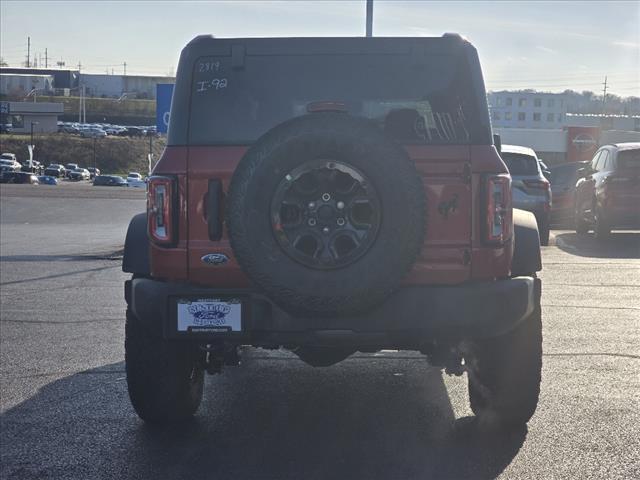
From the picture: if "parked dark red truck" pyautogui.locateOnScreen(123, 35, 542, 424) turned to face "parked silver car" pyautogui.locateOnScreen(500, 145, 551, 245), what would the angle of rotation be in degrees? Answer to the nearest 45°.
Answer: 0° — it already faces it

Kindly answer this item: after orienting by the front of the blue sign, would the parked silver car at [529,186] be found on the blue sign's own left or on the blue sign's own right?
on the blue sign's own left

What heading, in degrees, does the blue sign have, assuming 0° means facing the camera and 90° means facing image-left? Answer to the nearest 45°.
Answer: approximately 0°

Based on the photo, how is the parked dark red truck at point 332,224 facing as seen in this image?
away from the camera

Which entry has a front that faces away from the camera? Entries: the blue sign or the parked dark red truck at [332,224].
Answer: the parked dark red truck

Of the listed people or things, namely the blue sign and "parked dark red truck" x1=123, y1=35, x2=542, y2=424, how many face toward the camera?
1

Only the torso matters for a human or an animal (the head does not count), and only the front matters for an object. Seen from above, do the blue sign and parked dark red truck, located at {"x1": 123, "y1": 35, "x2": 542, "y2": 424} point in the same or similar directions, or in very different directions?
very different directions

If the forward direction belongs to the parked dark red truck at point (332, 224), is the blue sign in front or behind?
in front

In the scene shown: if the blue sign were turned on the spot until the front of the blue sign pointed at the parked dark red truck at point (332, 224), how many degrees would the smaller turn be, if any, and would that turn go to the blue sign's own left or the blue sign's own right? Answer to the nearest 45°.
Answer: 0° — it already faces it

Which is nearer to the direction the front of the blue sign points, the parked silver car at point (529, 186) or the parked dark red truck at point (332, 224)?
the parked dark red truck
